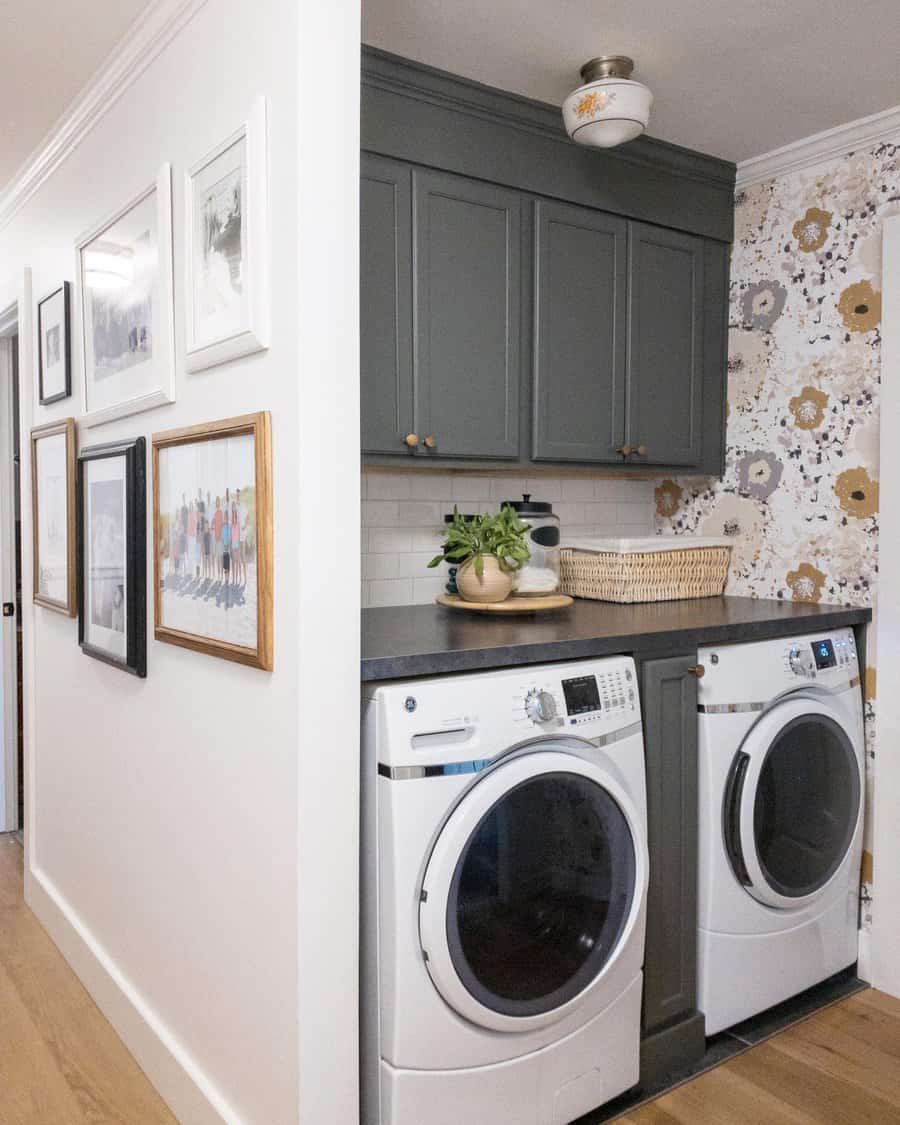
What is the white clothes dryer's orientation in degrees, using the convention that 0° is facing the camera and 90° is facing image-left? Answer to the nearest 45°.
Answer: approximately 315°

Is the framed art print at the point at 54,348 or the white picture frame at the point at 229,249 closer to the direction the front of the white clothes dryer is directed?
the white picture frame

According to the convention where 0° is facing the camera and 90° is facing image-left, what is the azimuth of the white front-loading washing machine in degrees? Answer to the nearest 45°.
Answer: approximately 315°
